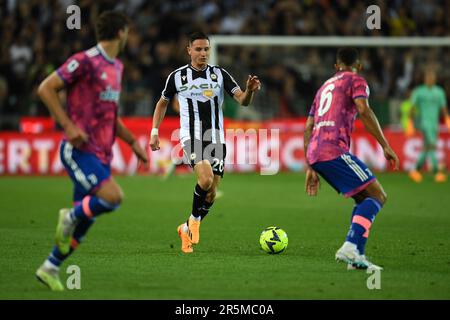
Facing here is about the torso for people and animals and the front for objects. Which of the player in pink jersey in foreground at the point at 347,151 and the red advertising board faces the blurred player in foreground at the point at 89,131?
the red advertising board

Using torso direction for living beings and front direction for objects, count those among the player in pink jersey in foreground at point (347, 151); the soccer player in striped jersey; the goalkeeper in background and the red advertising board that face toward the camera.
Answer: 3

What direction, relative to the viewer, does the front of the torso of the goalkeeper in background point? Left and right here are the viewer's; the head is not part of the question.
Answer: facing the viewer

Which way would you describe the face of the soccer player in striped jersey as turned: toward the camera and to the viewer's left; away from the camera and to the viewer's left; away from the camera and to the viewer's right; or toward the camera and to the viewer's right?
toward the camera and to the viewer's right

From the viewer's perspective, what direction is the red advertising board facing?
toward the camera

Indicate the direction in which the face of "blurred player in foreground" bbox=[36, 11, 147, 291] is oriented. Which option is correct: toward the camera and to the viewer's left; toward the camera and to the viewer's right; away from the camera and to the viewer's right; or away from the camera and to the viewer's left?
away from the camera and to the viewer's right

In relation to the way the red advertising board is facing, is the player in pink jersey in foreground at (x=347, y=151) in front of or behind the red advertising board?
in front

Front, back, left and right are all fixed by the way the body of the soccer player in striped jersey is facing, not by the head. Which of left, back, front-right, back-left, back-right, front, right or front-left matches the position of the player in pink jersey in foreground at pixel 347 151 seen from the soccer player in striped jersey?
front-left

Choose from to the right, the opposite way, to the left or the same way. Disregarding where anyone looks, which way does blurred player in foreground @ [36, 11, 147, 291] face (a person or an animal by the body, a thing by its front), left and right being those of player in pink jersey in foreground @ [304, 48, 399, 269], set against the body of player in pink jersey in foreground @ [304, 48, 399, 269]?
to the right

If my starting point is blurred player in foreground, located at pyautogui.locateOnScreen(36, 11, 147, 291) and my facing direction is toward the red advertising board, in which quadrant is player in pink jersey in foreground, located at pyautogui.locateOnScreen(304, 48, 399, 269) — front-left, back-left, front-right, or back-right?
front-right

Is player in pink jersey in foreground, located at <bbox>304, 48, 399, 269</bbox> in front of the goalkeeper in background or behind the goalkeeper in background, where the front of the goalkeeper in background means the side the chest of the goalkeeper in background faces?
in front

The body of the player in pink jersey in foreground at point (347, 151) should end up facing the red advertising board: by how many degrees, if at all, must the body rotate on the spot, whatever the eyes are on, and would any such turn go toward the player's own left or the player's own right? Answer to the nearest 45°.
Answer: approximately 45° to the player's own left

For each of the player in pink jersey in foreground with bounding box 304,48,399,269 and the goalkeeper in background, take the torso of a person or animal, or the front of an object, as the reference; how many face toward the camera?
1

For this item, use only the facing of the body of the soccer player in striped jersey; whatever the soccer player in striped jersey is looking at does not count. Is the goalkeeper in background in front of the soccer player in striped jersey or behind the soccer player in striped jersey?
behind
